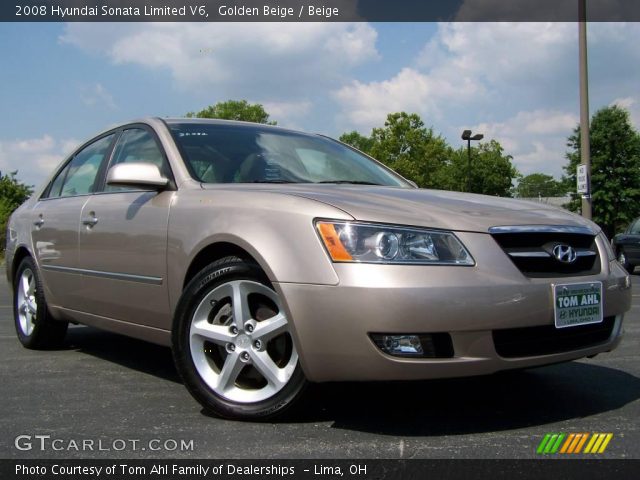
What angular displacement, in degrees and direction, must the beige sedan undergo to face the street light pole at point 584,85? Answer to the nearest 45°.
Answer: approximately 90° to its left

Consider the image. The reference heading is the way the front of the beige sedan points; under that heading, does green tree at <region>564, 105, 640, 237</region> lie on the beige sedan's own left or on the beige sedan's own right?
on the beige sedan's own left
